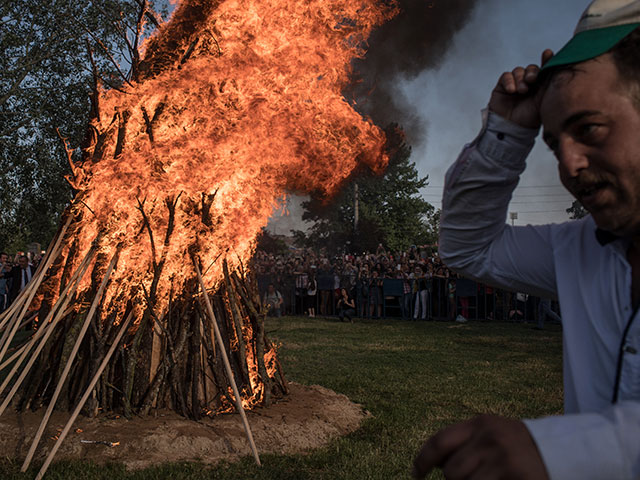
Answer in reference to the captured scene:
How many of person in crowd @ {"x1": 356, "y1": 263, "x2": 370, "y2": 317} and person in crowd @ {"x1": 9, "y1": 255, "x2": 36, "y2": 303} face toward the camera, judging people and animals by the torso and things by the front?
2

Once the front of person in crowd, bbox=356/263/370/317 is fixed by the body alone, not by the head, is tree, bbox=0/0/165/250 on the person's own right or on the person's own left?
on the person's own right

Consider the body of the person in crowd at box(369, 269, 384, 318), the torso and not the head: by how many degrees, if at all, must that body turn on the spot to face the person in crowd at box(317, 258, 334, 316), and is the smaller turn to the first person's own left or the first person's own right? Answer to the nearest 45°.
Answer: approximately 135° to the first person's own right

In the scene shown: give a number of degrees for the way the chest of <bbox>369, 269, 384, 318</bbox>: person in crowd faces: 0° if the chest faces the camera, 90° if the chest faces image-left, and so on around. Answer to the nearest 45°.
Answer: approximately 0°

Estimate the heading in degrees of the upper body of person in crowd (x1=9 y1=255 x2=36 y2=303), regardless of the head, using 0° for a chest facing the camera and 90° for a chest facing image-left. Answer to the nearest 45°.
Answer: approximately 0°

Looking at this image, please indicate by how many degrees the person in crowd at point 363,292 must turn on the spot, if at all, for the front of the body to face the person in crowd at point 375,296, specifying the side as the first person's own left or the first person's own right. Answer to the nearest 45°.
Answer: approximately 45° to the first person's own left

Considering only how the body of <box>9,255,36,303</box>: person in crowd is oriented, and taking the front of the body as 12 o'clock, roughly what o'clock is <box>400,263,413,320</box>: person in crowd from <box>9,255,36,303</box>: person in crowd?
<box>400,263,413,320</box>: person in crowd is roughly at 10 o'clock from <box>9,255,36,303</box>: person in crowd.

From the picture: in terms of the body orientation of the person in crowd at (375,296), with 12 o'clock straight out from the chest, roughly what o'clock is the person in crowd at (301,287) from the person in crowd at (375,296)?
the person in crowd at (301,287) is roughly at 4 o'clock from the person in crowd at (375,296).
